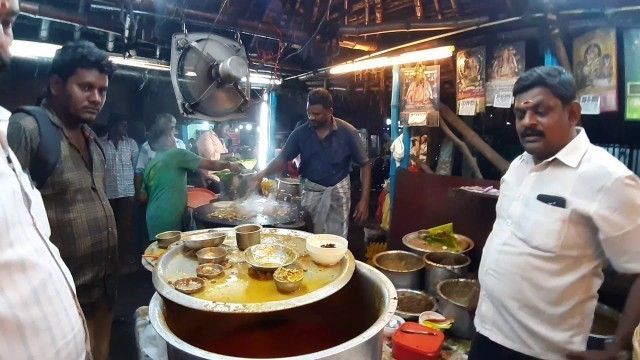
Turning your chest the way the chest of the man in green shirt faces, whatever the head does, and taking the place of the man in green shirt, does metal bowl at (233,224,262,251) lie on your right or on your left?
on your right

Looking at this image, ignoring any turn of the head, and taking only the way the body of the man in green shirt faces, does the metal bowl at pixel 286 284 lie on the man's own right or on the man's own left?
on the man's own right

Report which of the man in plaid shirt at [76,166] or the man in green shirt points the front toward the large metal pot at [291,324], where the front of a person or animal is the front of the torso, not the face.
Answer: the man in plaid shirt

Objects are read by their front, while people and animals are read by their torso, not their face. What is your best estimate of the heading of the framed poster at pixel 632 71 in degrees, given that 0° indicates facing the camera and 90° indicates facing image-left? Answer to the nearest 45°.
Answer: approximately 0°

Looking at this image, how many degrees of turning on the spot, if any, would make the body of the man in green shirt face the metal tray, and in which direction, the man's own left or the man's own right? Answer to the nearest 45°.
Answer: approximately 135° to the man's own right

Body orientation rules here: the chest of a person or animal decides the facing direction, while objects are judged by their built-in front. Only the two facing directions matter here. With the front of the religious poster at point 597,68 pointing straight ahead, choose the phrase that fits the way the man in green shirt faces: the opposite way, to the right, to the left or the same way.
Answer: the opposite way

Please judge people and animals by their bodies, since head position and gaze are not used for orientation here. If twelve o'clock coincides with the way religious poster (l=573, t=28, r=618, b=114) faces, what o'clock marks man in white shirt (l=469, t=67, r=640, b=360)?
The man in white shirt is roughly at 12 o'clock from the religious poster.

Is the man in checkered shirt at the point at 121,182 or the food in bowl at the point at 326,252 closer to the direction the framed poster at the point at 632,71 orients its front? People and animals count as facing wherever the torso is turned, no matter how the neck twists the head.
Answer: the food in bowl

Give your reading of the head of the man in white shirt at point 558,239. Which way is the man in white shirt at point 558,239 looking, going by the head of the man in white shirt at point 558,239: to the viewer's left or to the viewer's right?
to the viewer's left

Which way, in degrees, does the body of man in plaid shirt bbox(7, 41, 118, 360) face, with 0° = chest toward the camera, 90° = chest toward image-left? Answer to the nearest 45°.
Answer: approximately 315°

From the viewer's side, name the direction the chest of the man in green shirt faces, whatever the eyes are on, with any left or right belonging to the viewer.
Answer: facing away from the viewer and to the right of the viewer
